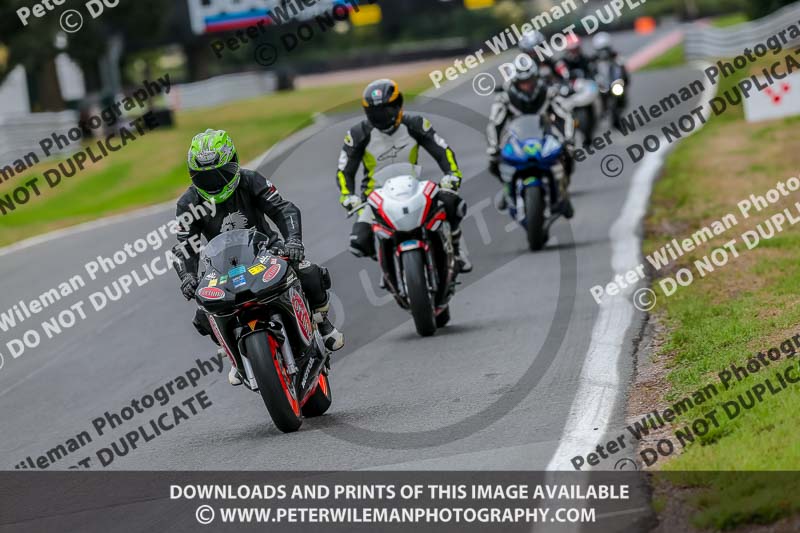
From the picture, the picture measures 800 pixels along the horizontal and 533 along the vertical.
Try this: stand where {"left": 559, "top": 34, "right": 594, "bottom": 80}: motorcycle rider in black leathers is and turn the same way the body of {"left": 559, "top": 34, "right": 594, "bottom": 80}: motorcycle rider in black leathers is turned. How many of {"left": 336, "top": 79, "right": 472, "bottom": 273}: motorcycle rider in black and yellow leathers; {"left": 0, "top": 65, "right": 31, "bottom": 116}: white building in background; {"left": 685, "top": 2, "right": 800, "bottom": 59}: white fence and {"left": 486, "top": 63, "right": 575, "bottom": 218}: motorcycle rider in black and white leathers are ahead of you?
2

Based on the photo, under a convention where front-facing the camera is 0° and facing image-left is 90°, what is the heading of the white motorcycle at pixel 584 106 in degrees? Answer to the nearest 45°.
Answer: approximately 0°

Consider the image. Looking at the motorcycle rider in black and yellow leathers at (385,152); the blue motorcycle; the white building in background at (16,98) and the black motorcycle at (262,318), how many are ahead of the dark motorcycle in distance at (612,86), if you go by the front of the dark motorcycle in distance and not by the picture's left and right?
3

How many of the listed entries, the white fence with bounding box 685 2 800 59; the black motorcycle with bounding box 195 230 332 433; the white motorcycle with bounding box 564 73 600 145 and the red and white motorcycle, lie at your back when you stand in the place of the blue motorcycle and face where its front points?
2

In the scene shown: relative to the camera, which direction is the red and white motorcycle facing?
toward the camera

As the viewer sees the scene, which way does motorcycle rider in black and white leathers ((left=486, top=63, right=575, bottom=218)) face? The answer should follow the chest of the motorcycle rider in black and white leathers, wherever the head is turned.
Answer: toward the camera

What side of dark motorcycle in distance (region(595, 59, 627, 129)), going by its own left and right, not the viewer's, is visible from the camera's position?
front

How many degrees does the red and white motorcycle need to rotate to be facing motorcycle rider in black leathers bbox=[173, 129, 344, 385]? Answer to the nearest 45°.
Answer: approximately 45° to its right

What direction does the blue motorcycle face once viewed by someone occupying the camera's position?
facing the viewer

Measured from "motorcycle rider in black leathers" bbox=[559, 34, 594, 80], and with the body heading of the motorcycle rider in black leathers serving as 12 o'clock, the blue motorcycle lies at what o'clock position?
The blue motorcycle is roughly at 12 o'clock from the motorcycle rider in black leathers.

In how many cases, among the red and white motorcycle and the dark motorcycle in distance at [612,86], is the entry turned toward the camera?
2

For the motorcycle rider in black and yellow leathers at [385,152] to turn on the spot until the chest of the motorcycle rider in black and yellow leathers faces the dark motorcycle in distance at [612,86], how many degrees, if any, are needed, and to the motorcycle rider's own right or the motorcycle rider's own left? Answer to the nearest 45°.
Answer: approximately 180°
